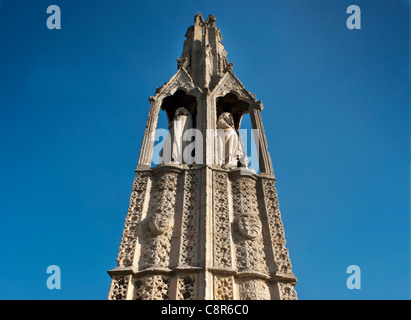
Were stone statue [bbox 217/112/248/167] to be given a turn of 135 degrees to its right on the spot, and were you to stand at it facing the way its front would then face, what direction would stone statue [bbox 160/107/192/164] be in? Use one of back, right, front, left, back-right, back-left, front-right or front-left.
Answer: front

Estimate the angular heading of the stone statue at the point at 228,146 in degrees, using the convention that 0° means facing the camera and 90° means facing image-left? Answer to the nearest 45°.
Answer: approximately 315°
